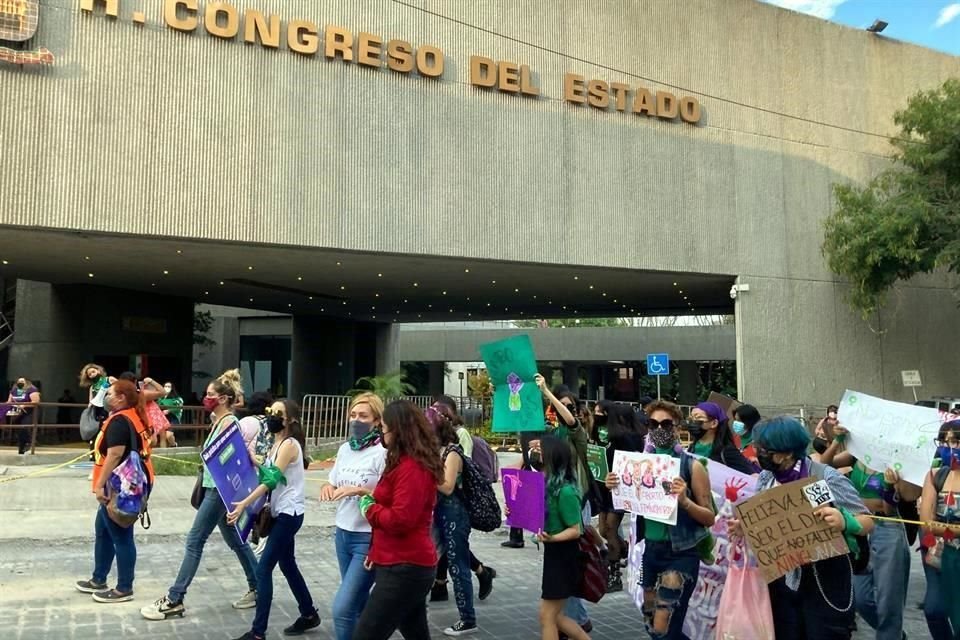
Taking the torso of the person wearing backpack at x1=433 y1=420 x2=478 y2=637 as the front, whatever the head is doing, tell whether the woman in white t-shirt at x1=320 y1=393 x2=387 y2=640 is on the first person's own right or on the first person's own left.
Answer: on the first person's own left

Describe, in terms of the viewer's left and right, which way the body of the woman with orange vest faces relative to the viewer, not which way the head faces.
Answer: facing to the left of the viewer

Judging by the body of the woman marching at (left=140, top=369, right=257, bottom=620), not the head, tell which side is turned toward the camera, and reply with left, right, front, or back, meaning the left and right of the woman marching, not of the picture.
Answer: left

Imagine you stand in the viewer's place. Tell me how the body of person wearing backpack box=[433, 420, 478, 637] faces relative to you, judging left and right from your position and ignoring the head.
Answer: facing to the left of the viewer

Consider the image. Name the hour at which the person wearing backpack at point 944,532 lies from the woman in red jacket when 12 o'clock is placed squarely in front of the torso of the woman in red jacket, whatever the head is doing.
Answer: The person wearing backpack is roughly at 6 o'clock from the woman in red jacket.

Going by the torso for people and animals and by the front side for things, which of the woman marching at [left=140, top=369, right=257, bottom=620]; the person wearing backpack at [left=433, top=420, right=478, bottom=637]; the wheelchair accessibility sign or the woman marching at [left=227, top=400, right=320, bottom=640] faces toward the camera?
the wheelchair accessibility sign

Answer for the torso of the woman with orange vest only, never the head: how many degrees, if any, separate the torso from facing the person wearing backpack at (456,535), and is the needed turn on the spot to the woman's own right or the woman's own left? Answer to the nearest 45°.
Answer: approximately 135° to the woman's own left

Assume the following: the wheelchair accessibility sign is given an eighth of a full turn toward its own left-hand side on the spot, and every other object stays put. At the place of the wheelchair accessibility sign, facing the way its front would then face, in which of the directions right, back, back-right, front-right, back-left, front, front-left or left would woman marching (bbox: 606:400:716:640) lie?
front-right

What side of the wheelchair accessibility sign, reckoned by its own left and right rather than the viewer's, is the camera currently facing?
front

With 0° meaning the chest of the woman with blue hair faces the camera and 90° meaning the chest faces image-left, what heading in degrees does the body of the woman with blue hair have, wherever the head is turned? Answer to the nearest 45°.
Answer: approximately 45°

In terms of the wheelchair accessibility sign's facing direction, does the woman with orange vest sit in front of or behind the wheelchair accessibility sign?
in front

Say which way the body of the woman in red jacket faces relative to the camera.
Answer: to the viewer's left

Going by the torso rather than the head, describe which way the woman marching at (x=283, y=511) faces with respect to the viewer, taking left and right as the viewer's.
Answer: facing to the left of the viewer

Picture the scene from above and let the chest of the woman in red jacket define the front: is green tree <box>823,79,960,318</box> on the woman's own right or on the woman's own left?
on the woman's own right

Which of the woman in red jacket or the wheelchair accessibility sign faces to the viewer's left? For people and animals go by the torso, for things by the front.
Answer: the woman in red jacket
